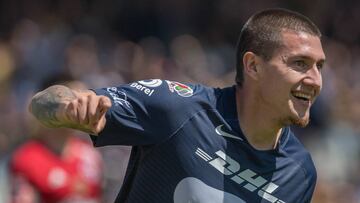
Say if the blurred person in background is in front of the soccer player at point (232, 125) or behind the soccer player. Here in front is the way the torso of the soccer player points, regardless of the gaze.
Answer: behind

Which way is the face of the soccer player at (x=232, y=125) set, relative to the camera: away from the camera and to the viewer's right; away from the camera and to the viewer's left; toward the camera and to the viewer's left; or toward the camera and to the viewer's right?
toward the camera and to the viewer's right
